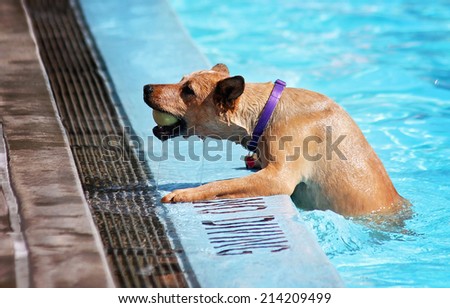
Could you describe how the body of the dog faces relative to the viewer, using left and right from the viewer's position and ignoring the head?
facing to the left of the viewer
